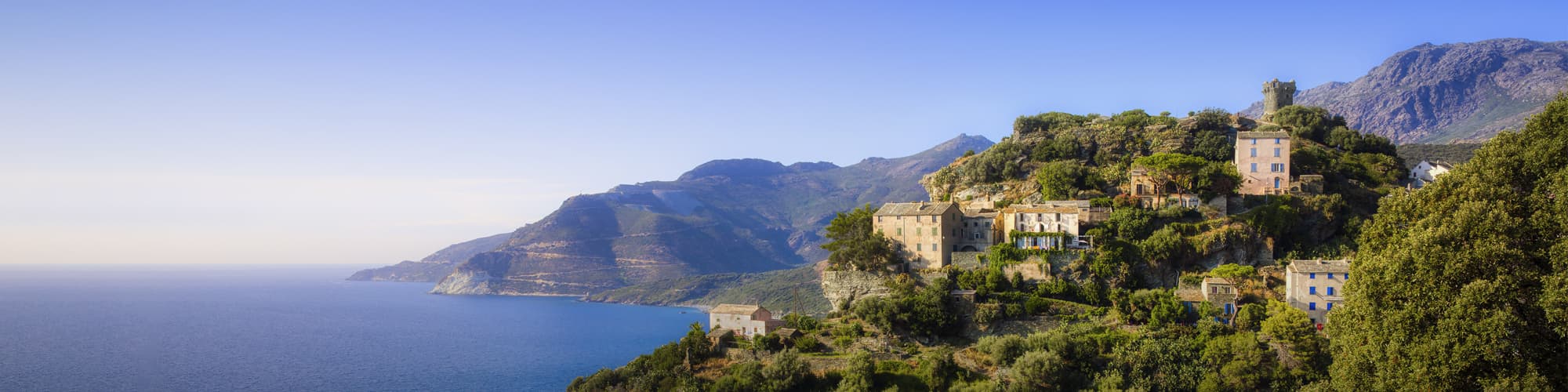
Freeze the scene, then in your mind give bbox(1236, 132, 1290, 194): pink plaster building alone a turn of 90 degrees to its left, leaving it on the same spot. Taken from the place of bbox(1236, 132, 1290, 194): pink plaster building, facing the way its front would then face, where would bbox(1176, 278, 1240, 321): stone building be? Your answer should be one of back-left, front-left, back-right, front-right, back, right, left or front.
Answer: right

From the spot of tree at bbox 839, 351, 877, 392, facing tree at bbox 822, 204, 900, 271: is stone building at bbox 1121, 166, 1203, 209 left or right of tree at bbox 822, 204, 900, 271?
right

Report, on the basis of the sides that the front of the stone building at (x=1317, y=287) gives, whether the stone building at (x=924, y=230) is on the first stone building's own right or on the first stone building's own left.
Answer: on the first stone building's own right

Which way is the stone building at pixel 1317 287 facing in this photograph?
toward the camera

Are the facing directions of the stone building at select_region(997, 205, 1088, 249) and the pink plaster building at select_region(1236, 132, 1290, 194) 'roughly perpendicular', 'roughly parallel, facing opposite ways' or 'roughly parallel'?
roughly parallel

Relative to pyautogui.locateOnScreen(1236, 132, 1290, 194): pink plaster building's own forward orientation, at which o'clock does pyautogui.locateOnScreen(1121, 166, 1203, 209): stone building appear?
pyautogui.locateOnScreen(1121, 166, 1203, 209): stone building is roughly at 2 o'clock from pyautogui.locateOnScreen(1236, 132, 1290, 194): pink plaster building.

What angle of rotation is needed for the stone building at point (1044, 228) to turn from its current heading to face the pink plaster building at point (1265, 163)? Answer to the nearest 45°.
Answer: approximately 135° to its left

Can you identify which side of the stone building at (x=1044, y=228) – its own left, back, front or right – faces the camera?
front

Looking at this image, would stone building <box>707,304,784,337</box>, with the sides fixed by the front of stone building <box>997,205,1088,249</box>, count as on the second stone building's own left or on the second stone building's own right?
on the second stone building's own right

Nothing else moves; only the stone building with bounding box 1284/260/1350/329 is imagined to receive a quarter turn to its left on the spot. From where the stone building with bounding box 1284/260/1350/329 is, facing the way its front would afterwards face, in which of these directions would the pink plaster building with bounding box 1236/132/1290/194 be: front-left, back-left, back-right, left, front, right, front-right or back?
left
